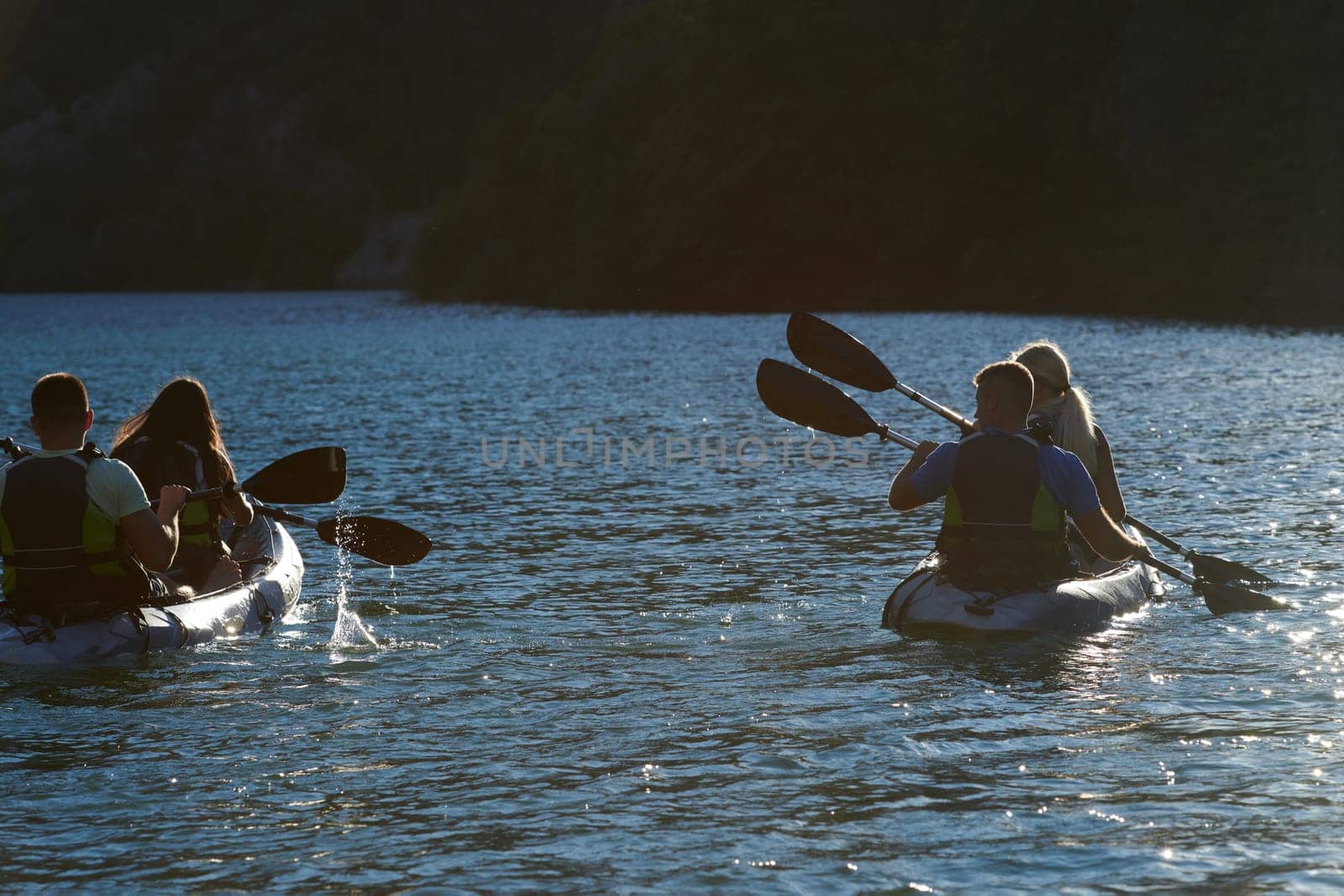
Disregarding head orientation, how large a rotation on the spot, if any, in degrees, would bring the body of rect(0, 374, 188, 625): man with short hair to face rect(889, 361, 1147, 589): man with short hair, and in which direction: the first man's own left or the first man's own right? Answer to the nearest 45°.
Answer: approximately 45° to the first man's own right

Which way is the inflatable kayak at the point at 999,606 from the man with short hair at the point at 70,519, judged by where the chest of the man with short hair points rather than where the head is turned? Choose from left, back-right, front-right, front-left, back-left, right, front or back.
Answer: front-right

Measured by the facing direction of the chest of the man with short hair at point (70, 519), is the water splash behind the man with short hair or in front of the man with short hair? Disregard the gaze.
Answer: in front

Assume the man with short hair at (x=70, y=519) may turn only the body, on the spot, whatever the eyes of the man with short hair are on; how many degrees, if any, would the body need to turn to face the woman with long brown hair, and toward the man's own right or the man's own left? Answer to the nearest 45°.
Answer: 0° — they already face them

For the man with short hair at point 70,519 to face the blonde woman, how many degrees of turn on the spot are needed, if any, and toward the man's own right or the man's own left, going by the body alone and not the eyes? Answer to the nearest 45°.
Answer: approximately 45° to the man's own right

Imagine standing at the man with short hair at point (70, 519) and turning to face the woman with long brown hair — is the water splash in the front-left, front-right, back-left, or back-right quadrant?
front-right

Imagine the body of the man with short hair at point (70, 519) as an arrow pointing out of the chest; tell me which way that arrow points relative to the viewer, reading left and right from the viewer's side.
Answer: facing away from the viewer and to the right of the viewer

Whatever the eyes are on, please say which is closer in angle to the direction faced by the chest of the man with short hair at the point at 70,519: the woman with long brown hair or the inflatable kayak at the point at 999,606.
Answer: the woman with long brown hair
